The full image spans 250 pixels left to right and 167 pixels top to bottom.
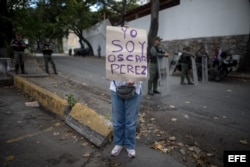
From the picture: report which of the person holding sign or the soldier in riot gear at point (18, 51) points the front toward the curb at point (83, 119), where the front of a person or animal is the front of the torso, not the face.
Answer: the soldier in riot gear

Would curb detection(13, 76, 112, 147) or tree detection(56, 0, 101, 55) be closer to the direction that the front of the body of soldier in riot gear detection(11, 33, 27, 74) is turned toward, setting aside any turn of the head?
the curb

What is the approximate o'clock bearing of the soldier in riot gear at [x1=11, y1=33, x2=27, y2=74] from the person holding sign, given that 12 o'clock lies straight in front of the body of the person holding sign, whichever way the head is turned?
The soldier in riot gear is roughly at 5 o'clock from the person holding sign.

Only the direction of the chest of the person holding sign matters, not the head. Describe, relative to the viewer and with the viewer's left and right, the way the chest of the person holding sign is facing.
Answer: facing the viewer

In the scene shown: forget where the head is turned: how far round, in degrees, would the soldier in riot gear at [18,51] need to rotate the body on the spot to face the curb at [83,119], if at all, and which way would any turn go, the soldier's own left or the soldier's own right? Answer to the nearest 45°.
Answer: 0° — they already face it

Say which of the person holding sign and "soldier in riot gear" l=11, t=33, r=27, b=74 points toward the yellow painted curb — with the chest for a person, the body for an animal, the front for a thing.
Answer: the soldier in riot gear

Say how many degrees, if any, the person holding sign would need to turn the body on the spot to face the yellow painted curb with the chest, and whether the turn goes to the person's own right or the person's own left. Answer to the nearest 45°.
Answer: approximately 135° to the person's own right

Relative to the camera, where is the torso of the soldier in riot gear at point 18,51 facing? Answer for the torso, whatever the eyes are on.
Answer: toward the camera

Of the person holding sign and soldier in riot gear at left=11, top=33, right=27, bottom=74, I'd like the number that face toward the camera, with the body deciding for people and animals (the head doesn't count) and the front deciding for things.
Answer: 2

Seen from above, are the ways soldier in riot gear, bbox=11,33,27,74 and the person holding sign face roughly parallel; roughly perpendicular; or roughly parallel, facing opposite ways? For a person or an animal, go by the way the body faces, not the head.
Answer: roughly parallel

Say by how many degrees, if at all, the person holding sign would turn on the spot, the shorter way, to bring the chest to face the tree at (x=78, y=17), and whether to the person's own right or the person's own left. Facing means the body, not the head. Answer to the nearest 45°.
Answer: approximately 180°

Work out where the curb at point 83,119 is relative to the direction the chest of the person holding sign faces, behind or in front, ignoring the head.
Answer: behind
